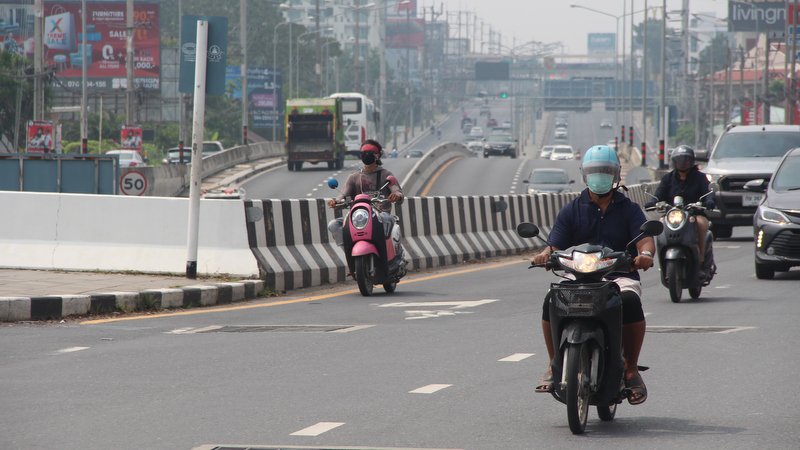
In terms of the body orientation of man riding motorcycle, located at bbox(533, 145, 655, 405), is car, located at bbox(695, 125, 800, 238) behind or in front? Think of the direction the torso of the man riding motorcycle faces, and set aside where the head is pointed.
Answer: behind

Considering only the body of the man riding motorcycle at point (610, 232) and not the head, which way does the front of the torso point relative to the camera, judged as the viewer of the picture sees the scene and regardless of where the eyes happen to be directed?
toward the camera

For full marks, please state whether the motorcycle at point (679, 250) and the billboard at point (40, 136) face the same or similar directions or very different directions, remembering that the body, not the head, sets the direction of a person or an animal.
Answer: same or similar directions

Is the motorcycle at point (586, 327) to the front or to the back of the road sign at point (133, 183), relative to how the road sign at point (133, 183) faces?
to the front

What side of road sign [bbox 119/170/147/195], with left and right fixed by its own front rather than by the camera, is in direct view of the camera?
front

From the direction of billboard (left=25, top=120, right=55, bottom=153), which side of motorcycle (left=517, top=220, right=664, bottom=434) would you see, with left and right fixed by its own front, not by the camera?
back

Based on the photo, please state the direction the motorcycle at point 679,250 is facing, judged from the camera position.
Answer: facing the viewer

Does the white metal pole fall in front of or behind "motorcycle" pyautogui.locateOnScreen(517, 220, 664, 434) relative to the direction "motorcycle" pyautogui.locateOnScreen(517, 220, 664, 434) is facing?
behind

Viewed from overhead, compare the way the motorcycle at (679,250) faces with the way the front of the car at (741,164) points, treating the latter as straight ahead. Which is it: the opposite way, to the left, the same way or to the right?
the same way

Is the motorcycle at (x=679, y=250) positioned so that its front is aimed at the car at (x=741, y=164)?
no

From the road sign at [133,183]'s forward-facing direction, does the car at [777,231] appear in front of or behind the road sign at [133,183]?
in front

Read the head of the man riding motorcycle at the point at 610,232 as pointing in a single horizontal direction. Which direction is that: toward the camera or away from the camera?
toward the camera

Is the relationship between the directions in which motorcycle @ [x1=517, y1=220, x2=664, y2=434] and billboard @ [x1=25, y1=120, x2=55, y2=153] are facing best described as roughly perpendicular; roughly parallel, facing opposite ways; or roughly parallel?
roughly parallel

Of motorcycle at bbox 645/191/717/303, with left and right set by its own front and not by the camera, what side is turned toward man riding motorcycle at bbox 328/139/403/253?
right

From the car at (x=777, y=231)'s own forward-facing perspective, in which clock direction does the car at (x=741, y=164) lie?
the car at (x=741, y=164) is roughly at 6 o'clock from the car at (x=777, y=231).

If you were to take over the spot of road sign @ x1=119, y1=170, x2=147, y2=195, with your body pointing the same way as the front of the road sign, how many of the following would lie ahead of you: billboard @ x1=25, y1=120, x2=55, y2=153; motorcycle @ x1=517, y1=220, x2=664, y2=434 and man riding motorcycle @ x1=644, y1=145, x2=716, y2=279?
2

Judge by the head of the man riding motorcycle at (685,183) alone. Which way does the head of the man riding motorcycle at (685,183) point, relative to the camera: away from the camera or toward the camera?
toward the camera
